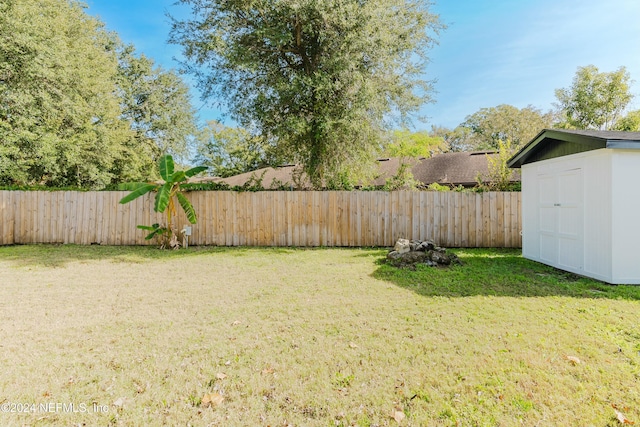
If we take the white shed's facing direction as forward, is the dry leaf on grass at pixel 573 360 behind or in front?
in front

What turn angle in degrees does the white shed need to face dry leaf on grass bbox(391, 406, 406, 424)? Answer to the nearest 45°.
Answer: approximately 45° to its left

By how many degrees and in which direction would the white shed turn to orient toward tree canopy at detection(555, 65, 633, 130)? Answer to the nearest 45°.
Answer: approximately 135° to its right

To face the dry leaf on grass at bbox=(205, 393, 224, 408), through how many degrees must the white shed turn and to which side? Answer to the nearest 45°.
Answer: approximately 45° to its left

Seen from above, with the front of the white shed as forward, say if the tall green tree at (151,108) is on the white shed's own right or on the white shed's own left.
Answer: on the white shed's own right

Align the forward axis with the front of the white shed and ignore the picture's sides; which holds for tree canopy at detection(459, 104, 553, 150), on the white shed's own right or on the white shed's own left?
on the white shed's own right

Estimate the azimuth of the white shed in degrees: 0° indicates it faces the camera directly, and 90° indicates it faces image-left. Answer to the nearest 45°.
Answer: approximately 45°

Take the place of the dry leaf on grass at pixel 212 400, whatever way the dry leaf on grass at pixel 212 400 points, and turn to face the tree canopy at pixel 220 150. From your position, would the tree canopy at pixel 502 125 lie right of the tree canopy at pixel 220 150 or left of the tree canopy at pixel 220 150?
right
